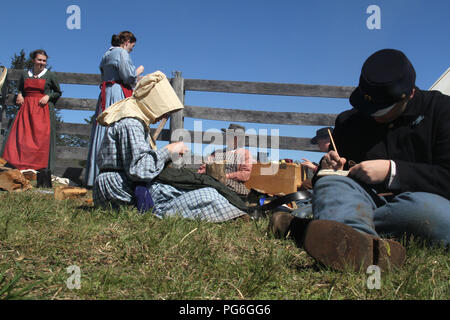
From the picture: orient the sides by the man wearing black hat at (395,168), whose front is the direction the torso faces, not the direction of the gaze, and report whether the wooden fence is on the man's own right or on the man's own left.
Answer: on the man's own right

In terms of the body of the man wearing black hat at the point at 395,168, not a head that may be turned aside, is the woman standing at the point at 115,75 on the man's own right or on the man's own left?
on the man's own right

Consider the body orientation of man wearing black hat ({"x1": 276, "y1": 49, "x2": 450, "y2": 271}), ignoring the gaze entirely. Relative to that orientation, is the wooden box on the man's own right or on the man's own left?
on the man's own right

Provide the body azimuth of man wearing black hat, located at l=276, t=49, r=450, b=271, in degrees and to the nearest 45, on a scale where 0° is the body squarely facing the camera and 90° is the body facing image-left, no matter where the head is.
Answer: approximately 45°
